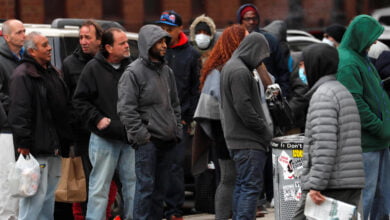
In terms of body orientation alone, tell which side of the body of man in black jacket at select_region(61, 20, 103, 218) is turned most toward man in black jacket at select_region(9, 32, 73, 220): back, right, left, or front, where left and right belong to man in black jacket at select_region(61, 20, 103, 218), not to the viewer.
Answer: right

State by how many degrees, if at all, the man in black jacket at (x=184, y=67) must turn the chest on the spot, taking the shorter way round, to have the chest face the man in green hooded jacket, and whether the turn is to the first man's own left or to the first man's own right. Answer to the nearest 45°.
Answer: approximately 90° to the first man's own left

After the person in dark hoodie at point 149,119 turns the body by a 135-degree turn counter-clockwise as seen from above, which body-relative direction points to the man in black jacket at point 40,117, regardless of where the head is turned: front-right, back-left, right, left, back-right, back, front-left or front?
left

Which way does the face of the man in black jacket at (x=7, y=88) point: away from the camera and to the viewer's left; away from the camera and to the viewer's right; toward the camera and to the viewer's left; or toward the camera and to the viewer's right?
toward the camera and to the viewer's right

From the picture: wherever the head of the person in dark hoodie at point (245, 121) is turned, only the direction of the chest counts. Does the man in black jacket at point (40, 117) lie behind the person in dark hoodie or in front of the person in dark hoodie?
behind

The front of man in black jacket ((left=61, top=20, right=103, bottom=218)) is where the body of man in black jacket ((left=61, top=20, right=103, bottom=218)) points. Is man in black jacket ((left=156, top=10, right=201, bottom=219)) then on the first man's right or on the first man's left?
on the first man's left

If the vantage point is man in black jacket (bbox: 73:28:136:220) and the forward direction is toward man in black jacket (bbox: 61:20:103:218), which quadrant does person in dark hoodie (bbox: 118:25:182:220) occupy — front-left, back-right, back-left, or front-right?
back-right

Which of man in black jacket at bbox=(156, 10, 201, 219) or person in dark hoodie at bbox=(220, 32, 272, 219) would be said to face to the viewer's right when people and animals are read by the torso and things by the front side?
the person in dark hoodie

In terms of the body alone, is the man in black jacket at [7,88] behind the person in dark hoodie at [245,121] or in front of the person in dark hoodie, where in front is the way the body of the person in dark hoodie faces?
behind

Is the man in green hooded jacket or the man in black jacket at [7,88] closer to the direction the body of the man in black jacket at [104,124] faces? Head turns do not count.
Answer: the man in green hooded jacket
